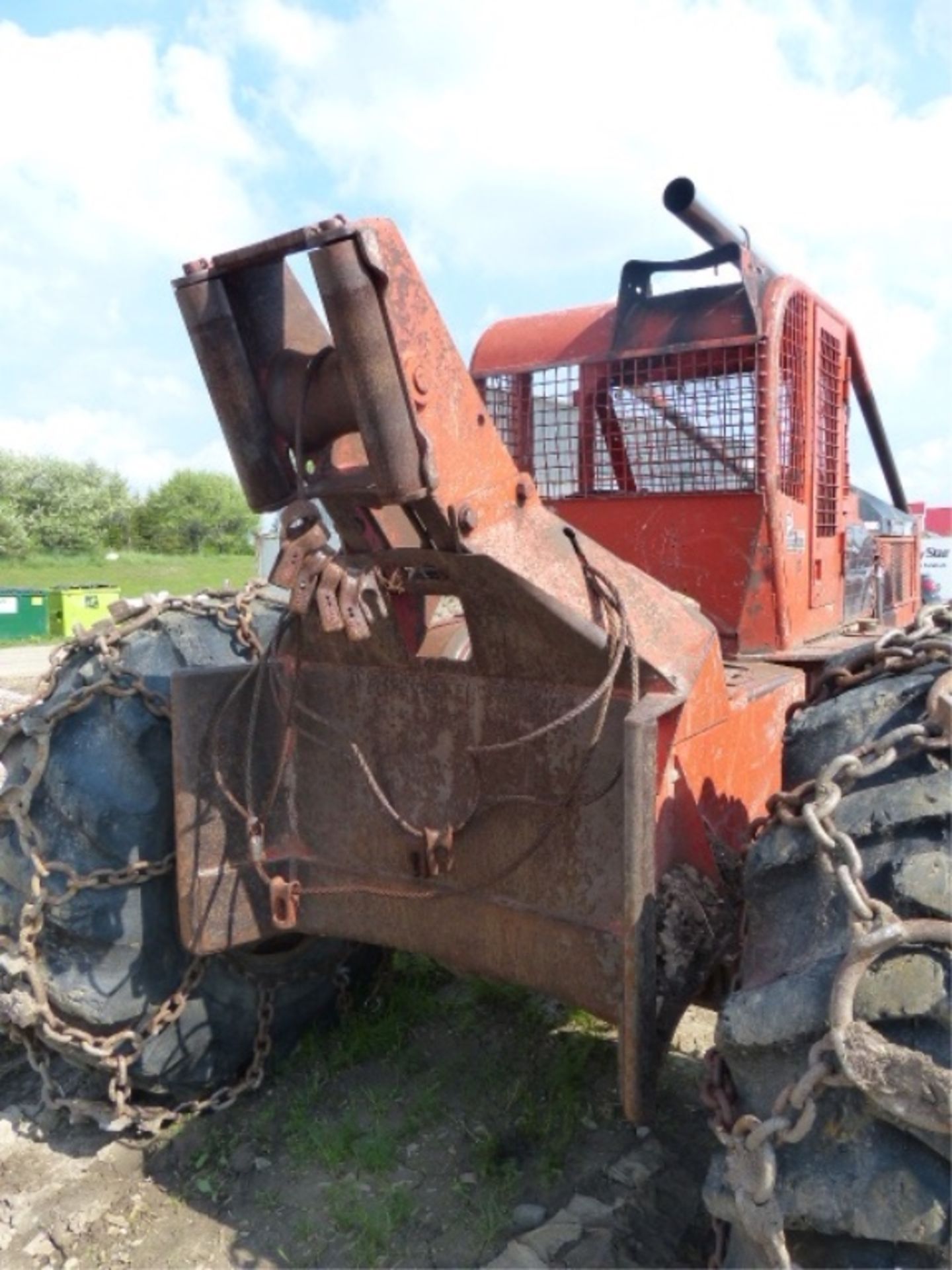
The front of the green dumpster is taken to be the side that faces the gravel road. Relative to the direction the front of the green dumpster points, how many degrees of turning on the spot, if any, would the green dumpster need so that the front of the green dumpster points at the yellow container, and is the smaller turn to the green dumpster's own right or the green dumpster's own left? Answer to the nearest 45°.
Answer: approximately 90° to the green dumpster's own left

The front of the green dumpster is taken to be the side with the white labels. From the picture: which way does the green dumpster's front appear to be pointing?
toward the camera
